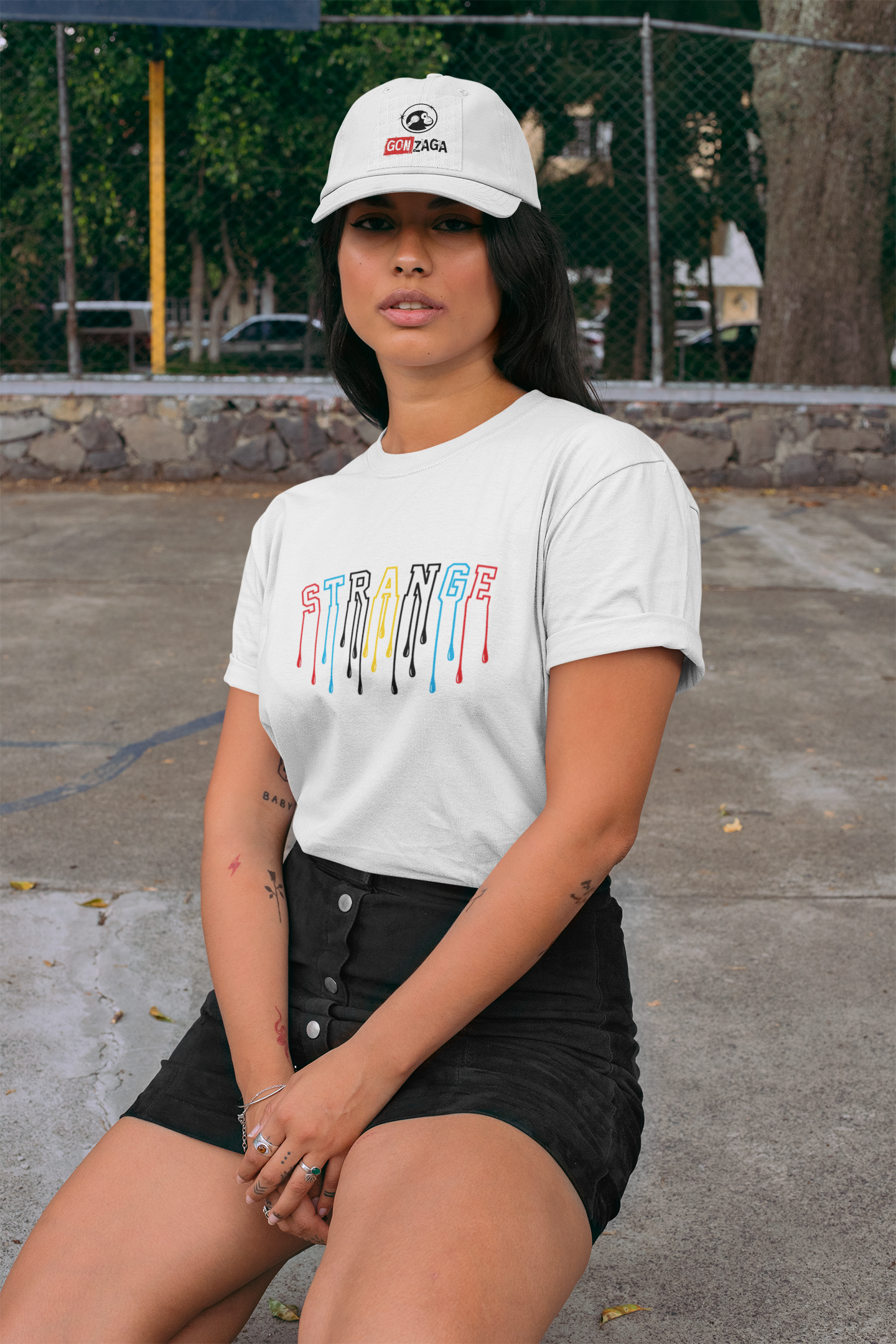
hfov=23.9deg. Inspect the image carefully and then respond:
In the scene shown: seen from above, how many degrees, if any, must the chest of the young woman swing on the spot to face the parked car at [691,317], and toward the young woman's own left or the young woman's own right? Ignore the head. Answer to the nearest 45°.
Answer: approximately 135° to the young woman's own right

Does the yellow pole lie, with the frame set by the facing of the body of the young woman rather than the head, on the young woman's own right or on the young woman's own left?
on the young woman's own right

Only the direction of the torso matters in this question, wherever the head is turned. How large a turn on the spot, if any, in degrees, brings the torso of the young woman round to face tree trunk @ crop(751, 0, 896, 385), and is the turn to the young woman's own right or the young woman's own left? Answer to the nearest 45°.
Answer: approximately 135° to the young woman's own right

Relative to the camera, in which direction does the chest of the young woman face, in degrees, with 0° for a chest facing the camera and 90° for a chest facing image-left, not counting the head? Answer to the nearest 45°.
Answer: approximately 45°
